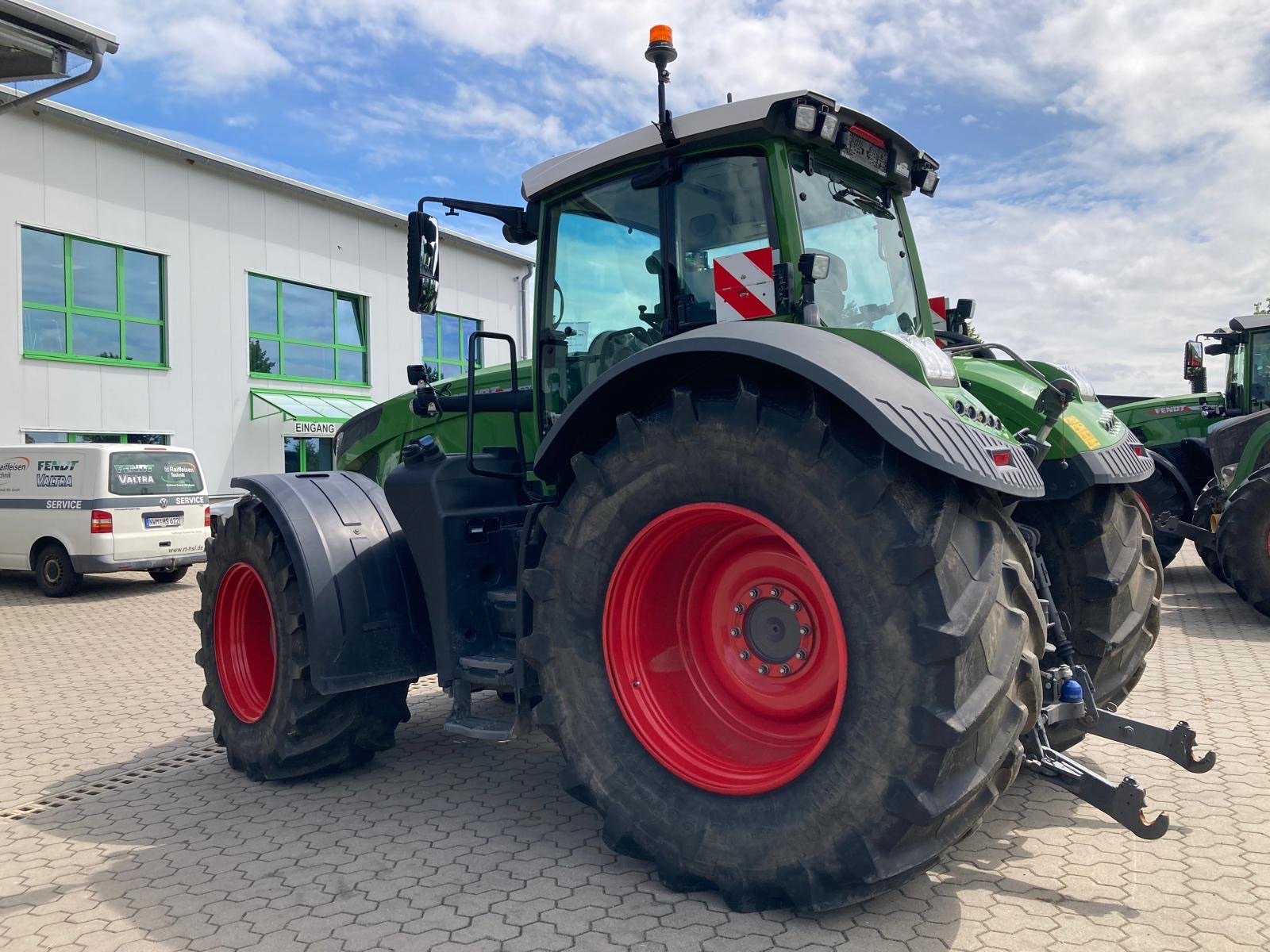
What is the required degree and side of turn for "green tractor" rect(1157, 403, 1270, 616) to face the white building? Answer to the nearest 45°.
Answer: approximately 45° to its right

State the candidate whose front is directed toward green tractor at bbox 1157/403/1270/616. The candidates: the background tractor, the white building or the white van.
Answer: the white building

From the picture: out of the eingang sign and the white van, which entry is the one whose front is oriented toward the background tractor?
the eingang sign

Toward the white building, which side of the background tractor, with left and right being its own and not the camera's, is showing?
front

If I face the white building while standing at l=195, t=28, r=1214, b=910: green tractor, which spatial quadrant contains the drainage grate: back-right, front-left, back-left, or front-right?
front-left

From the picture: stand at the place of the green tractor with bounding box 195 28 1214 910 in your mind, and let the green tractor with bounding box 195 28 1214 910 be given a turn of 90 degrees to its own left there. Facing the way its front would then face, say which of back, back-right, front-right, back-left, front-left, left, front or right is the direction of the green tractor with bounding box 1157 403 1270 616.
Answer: back

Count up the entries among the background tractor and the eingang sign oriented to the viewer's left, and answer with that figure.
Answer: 1

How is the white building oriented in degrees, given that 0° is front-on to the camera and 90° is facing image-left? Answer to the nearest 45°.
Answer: approximately 315°

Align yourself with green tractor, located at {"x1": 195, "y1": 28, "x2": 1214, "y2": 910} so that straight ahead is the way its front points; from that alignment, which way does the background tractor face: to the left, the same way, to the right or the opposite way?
the same way

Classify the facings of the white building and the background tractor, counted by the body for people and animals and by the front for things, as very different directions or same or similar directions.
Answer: very different directions

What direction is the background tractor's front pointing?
to the viewer's left

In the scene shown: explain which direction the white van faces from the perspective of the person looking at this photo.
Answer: facing away from the viewer and to the left of the viewer

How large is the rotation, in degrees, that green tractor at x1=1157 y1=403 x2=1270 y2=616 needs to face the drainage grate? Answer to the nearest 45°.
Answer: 0° — it already faces it

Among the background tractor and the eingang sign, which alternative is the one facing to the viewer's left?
the background tractor

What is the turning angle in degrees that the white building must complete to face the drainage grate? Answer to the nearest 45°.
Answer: approximately 45° to its right

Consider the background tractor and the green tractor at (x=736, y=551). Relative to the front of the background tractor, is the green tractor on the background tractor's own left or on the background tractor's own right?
on the background tractor's own left

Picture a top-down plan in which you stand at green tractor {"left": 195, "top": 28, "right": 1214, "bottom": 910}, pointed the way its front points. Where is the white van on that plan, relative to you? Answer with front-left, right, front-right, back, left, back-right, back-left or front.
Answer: front

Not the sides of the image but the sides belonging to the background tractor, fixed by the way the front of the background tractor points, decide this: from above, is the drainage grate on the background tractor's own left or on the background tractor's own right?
on the background tractor's own left

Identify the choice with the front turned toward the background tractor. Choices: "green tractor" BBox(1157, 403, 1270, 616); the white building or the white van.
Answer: the white building
